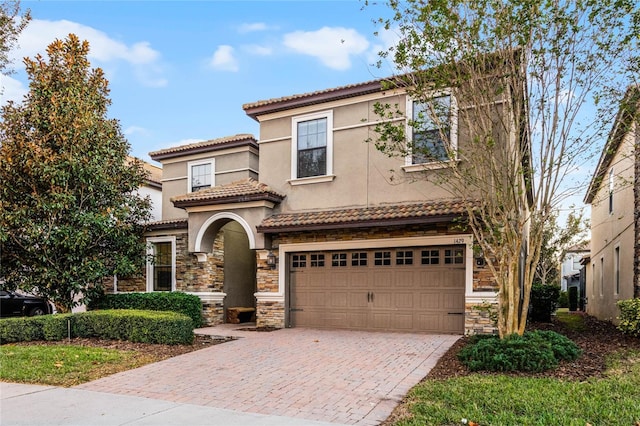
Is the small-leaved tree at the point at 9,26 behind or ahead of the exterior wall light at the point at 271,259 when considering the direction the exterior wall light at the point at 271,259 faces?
ahead

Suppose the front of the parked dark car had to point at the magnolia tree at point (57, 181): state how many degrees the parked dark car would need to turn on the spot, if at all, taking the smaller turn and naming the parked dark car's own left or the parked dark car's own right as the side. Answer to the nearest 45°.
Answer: approximately 90° to the parked dark car's own right

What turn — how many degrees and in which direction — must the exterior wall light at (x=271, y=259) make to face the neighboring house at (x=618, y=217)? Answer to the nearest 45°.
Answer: approximately 135° to its left

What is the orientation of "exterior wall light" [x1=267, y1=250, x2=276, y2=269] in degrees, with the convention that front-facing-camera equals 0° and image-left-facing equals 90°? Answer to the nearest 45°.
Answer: approximately 45°

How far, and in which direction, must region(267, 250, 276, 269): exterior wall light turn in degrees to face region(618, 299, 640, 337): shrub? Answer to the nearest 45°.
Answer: approximately 90° to its left
